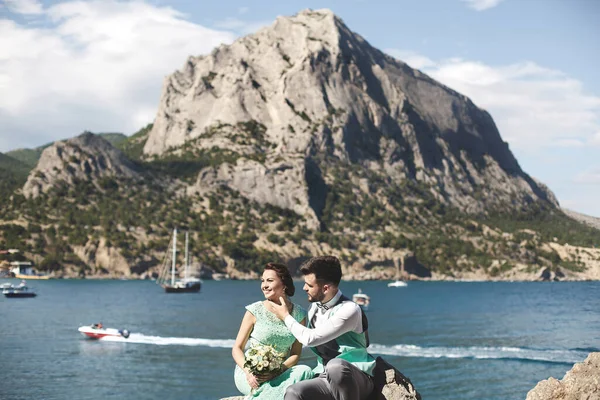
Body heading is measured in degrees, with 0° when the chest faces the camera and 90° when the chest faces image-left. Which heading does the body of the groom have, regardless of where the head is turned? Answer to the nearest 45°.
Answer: approximately 45°

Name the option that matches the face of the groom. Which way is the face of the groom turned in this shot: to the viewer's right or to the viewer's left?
to the viewer's left
